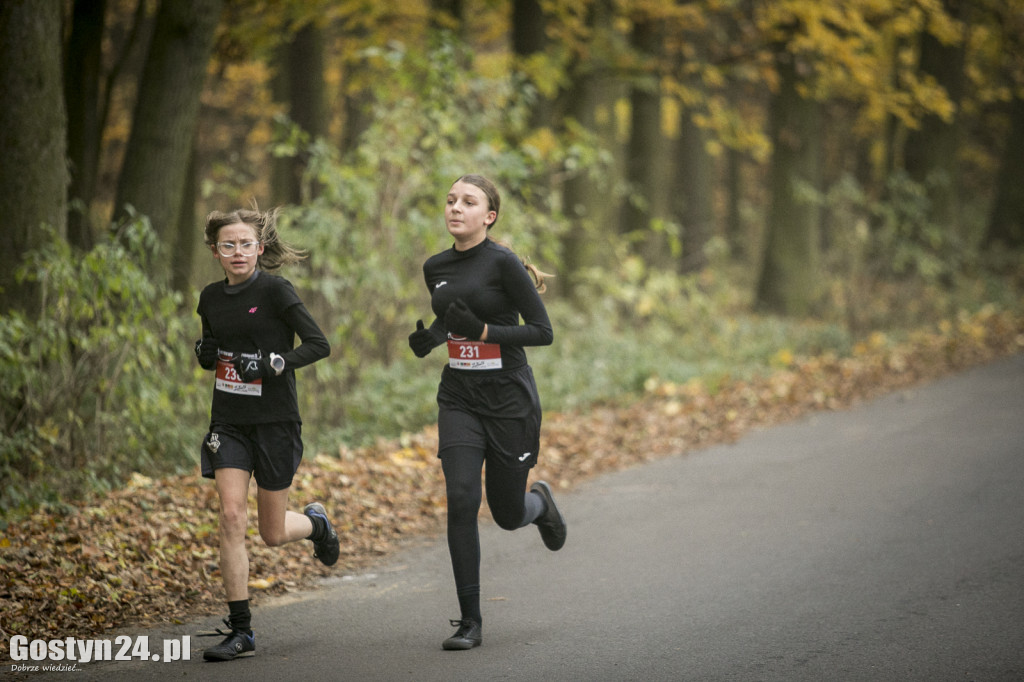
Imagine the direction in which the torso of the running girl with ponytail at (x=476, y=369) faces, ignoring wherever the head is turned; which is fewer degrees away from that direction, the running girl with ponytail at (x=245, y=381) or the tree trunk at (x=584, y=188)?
the running girl with ponytail

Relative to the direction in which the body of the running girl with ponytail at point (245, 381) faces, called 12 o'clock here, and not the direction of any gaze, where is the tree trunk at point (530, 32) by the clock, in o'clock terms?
The tree trunk is roughly at 5 o'clock from the running girl with ponytail.

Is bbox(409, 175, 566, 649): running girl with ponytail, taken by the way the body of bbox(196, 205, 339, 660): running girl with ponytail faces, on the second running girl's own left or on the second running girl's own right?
on the second running girl's own left

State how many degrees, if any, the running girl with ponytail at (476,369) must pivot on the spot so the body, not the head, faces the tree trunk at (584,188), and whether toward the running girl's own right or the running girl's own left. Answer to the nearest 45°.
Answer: approximately 135° to the running girl's own right

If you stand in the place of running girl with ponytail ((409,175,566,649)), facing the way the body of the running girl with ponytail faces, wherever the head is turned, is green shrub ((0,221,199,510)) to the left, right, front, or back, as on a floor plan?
right

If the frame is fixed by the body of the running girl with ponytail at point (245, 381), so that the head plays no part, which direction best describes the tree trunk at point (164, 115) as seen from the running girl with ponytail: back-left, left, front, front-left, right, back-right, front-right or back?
back-right

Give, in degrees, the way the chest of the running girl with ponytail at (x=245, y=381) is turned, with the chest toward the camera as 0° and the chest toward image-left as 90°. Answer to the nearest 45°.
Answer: approximately 45°

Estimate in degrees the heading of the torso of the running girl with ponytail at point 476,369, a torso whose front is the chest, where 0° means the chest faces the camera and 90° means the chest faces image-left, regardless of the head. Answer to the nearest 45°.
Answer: approximately 45°

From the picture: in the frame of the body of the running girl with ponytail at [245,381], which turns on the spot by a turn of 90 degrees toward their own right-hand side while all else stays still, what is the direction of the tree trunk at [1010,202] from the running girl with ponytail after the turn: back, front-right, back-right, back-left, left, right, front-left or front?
right
